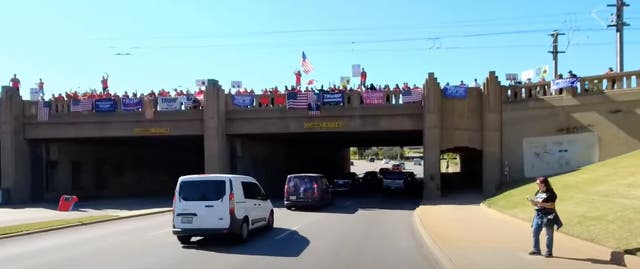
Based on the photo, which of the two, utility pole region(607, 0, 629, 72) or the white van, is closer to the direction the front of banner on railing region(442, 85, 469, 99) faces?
the white van

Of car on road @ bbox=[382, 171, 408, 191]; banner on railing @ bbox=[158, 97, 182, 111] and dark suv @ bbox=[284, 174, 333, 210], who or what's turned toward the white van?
the banner on railing

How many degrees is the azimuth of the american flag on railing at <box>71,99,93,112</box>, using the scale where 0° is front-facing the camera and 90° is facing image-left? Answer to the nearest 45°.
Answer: approximately 0°

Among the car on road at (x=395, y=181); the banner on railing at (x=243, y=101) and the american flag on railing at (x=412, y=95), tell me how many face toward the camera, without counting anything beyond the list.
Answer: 2

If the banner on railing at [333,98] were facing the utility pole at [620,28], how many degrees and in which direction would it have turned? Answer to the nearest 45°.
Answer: approximately 90° to its left

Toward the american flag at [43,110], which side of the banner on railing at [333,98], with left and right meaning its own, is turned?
right

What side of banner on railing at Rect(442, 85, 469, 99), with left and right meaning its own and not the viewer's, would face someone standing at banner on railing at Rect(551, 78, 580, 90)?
left

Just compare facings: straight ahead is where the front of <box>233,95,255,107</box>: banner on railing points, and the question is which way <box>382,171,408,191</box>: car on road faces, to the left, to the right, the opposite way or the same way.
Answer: the opposite way

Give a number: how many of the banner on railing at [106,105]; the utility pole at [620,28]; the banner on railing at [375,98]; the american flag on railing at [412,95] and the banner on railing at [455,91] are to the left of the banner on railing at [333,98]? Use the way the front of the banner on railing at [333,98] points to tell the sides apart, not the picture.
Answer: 4

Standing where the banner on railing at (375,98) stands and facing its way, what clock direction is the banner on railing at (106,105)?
the banner on railing at (106,105) is roughly at 3 o'clock from the banner on railing at (375,98).

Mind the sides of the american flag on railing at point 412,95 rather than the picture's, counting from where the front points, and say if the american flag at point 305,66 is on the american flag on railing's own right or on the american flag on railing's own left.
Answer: on the american flag on railing's own right

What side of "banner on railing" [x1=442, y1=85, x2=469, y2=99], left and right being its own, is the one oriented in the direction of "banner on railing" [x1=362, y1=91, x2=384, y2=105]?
right

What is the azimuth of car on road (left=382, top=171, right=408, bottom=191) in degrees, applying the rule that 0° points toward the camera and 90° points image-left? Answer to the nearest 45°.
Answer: approximately 180°

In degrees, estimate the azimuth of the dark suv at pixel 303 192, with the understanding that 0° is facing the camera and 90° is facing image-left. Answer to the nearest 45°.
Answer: approximately 225°
